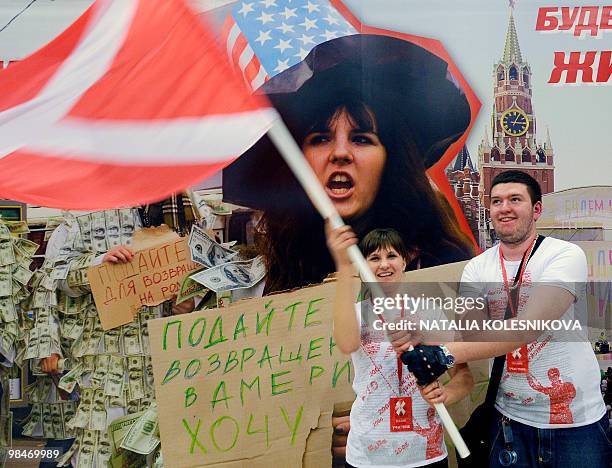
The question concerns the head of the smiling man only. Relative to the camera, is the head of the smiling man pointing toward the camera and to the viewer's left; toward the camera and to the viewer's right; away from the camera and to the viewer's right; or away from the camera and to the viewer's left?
toward the camera and to the viewer's left

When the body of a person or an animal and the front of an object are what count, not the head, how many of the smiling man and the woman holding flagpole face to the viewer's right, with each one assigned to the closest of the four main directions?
0

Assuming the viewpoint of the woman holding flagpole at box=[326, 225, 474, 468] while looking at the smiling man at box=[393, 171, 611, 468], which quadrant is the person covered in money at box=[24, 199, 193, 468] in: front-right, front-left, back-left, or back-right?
back-left

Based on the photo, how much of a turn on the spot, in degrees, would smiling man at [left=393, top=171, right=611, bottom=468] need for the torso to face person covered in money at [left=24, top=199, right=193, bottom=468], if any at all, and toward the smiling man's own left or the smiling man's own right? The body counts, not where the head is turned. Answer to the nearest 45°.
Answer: approximately 45° to the smiling man's own right

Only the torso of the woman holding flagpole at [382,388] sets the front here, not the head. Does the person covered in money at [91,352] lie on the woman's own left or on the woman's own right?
on the woman's own right

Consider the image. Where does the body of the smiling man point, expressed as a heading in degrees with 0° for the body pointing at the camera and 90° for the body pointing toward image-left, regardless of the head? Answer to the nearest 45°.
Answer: approximately 45°

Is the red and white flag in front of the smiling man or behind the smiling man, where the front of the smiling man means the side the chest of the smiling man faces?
in front
